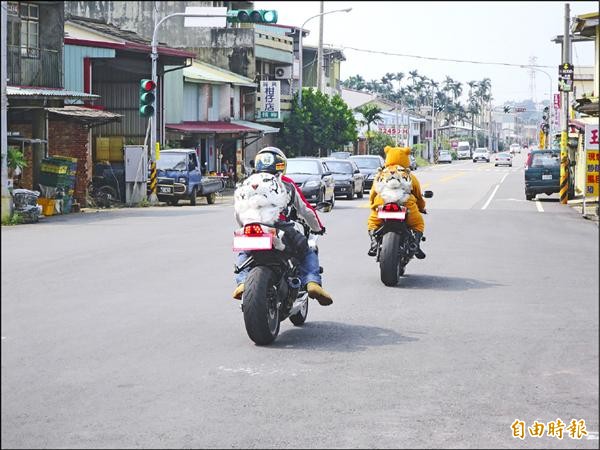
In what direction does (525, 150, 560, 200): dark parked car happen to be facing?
away from the camera

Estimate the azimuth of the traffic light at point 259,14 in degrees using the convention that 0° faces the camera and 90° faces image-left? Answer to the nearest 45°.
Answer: approximately 0°

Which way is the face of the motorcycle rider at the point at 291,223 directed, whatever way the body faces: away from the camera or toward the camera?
away from the camera

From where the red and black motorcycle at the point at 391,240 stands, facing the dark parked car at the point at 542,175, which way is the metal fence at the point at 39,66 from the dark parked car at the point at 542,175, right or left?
left

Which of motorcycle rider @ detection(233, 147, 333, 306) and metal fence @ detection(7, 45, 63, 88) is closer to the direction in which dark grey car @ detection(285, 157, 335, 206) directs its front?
the motorcycle rider

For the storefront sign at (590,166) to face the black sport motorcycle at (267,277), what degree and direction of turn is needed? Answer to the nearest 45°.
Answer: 0° — it already faces it

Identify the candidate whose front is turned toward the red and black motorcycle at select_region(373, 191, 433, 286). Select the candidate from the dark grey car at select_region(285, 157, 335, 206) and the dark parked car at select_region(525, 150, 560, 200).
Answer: the dark grey car at select_region(285, 157, 335, 206)

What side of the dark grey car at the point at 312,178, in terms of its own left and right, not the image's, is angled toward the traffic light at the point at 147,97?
right

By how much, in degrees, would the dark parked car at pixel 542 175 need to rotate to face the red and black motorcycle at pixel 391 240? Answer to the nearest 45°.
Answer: approximately 180°
